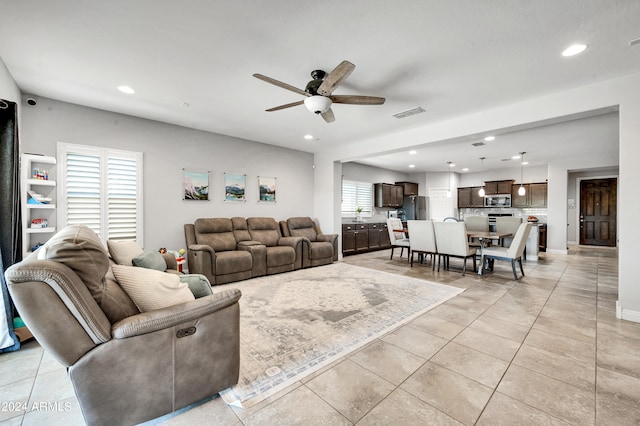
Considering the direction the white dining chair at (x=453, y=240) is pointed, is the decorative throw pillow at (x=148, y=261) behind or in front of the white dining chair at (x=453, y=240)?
behind

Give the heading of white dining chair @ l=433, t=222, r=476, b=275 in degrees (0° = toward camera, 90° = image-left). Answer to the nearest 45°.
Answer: approximately 225°

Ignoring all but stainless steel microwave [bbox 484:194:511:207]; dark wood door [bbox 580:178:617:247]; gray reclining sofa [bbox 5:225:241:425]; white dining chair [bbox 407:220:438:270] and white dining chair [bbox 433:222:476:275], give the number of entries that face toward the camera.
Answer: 2

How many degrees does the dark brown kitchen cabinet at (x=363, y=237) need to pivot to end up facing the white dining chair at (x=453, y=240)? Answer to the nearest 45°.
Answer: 0° — it already faces it

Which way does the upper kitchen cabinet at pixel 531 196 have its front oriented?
toward the camera

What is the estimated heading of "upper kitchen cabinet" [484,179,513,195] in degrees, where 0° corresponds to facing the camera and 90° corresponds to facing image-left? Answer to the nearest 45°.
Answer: approximately 0°

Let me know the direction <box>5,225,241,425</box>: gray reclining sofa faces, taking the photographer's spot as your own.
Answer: facing to the right of the viewer

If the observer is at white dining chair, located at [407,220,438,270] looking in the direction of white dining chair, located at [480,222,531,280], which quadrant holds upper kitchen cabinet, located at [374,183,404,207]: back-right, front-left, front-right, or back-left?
back-left

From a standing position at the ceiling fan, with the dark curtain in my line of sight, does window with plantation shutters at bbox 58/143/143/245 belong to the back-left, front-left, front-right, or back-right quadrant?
front-right

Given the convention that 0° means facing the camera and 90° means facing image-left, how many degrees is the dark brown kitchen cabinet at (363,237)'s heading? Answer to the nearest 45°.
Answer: approximately 315°

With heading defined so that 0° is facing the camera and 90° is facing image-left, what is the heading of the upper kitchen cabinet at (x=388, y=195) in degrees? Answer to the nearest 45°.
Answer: approximately 315°

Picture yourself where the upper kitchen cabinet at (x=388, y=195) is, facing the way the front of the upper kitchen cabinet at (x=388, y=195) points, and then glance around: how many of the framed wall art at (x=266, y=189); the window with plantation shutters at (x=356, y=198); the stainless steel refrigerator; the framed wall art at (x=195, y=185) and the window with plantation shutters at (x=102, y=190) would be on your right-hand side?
4

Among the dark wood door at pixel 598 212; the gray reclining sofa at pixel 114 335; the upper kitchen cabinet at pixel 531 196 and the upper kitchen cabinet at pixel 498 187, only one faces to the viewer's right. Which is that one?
the gray reclining sofa

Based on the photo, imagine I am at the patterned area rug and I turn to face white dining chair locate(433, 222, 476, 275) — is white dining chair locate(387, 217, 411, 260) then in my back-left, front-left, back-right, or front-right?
front-left

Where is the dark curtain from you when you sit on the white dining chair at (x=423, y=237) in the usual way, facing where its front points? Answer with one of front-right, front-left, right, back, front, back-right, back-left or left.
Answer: back

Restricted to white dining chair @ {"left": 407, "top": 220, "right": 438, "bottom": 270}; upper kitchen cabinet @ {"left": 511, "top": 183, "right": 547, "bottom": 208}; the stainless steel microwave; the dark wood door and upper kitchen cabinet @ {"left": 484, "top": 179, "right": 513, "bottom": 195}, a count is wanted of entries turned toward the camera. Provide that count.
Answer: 4
